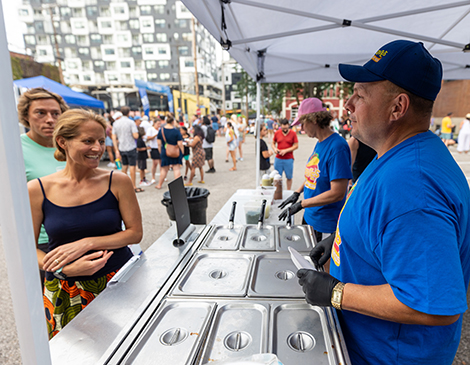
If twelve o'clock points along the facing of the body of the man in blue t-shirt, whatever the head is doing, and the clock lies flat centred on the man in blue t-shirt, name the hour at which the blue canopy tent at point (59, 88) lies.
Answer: The blue canopy tent is roughly at 1 o'clock from the man in blue t-shirt.

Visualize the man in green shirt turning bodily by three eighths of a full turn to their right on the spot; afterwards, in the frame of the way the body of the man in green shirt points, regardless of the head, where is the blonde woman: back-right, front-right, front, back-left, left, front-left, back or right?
left

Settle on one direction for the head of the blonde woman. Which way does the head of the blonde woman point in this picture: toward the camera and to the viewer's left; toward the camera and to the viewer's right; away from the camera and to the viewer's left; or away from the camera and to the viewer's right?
toward the camera and to the viewer's right

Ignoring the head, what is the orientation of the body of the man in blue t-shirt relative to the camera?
to the viewer's left

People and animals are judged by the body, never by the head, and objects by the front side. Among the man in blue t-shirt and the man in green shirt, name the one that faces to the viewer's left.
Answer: the man in blue t-shirt

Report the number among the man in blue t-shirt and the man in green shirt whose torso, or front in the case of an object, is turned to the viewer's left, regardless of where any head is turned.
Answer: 1

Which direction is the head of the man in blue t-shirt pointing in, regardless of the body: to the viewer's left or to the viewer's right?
to the viewer's left

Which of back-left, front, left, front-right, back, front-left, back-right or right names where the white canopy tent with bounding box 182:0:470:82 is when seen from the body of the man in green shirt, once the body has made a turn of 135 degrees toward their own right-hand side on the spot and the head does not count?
back

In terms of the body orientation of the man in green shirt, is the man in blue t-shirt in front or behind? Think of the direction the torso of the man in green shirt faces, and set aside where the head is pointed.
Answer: in front

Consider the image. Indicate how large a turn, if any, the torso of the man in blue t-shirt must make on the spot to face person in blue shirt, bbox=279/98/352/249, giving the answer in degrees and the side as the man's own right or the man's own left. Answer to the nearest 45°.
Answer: approximately 90° to the man's own right

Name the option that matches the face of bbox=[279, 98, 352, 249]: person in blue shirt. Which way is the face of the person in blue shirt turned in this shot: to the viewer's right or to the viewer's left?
to the viewer's left

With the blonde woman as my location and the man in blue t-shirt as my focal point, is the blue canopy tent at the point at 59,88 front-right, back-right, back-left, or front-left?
back-left

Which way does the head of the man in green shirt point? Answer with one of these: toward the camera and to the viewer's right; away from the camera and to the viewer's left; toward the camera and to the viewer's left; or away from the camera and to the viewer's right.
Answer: toward the camera and to the viewer's right

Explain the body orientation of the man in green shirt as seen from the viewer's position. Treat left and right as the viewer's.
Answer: facing the viewer and to the right of the viewer
